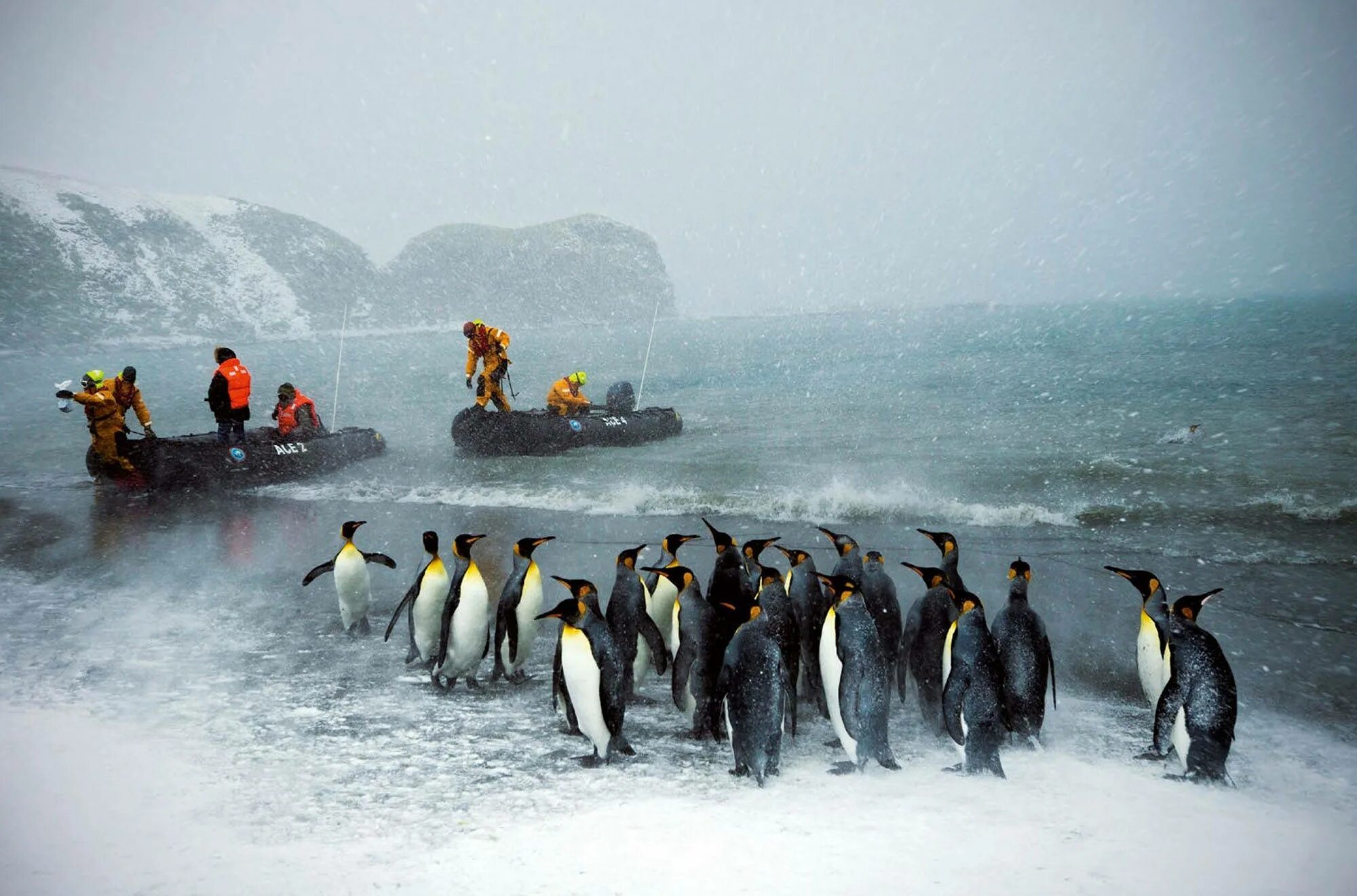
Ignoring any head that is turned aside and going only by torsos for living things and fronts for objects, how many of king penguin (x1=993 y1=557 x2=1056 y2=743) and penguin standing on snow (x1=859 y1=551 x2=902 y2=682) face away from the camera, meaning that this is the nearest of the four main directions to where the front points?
2

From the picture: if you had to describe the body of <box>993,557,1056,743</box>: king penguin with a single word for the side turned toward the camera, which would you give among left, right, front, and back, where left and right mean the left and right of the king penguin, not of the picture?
back

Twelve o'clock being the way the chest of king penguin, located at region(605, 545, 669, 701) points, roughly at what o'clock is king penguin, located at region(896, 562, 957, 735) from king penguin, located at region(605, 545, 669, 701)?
king penguin, located at region(896, 562, 957, 735) is roughly at 2 o'clock from king penguin, located at region(605, 545, 669, 701).

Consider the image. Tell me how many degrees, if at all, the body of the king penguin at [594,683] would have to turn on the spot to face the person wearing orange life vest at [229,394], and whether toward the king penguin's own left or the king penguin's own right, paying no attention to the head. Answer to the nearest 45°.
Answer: approximately 90° to the king penguin's own right

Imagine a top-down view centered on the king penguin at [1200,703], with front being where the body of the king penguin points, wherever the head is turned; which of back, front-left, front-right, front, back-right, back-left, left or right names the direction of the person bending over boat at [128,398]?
front-left

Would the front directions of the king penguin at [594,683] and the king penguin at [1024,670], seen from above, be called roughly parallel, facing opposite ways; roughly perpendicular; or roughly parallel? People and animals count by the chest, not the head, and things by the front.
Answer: roughly parallel, facing opposite ways

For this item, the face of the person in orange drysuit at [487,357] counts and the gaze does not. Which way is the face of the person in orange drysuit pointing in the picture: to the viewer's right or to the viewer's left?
to the viewer's left

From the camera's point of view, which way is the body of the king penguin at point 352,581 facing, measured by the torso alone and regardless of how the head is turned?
toward the camera

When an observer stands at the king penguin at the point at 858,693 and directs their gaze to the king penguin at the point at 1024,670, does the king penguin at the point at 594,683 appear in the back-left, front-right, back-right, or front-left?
back-left

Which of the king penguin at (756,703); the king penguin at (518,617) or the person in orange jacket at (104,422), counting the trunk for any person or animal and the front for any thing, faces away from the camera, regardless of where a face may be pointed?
the king penguin at (756,703)

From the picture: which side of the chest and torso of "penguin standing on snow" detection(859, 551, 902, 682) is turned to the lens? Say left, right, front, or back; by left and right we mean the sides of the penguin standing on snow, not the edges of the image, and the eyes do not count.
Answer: back

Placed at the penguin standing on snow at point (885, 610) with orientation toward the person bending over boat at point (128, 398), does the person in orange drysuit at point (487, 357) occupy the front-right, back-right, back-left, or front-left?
front-right

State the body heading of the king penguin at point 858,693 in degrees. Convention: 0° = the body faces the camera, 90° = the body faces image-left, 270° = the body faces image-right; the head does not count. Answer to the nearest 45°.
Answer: approximately 90°

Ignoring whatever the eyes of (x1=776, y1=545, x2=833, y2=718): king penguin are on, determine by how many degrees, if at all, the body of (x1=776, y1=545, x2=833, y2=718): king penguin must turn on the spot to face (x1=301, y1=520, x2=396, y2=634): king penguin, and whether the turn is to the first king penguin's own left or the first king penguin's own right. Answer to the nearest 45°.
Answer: approximately 45° to the first king penguin's own left

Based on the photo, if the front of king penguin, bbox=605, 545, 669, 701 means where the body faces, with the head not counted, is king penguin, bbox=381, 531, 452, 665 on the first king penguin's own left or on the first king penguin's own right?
on the first king penguin's own left

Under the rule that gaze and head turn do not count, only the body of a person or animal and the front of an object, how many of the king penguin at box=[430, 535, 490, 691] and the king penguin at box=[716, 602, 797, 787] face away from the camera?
1

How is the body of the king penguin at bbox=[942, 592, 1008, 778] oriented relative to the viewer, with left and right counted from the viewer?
facing away from the viewer and to the left of the viewer

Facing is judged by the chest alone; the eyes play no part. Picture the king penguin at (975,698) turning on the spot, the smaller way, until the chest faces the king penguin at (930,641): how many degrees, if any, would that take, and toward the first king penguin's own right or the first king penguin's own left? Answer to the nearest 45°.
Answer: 0° — it already faces it
